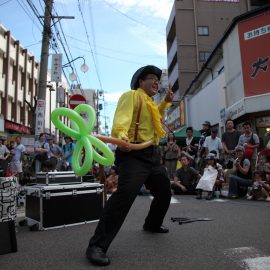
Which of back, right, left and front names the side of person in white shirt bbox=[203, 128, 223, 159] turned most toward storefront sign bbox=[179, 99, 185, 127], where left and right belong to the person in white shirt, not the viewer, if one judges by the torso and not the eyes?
back

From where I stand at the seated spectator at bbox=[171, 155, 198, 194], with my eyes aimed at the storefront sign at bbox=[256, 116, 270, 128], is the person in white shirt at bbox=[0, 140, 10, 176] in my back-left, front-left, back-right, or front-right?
back-left

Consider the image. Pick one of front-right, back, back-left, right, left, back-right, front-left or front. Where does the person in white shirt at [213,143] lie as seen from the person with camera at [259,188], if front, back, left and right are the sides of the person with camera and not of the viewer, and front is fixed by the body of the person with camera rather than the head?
right

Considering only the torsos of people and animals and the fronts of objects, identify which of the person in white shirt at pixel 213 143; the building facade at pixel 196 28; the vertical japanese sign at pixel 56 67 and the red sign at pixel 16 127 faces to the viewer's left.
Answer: the building facade

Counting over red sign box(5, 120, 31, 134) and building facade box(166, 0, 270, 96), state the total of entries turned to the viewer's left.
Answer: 1

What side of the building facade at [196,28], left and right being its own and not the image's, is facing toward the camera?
left

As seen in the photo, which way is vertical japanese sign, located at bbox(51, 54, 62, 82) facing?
toward the camera

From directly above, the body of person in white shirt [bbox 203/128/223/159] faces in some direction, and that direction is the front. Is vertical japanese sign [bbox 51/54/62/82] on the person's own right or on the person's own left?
on the person's own right

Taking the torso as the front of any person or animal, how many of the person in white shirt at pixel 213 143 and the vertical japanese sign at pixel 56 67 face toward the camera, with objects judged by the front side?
2

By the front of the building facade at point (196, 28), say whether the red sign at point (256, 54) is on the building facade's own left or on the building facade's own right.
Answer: on the building facade's own left

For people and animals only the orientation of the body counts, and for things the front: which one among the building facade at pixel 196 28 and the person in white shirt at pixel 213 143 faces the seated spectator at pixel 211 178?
the person in white shirt

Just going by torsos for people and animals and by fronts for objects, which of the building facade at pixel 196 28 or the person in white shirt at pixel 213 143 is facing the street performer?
the person in white shirt

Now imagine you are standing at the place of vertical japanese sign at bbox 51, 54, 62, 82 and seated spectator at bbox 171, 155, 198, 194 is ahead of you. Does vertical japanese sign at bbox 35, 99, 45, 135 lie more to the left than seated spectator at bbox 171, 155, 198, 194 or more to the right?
right

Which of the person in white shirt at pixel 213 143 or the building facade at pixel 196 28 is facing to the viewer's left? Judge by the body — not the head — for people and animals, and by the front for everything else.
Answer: the building facade

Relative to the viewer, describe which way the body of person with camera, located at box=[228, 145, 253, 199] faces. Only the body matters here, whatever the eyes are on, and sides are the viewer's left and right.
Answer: facing the viewer and to the left of the viewer
